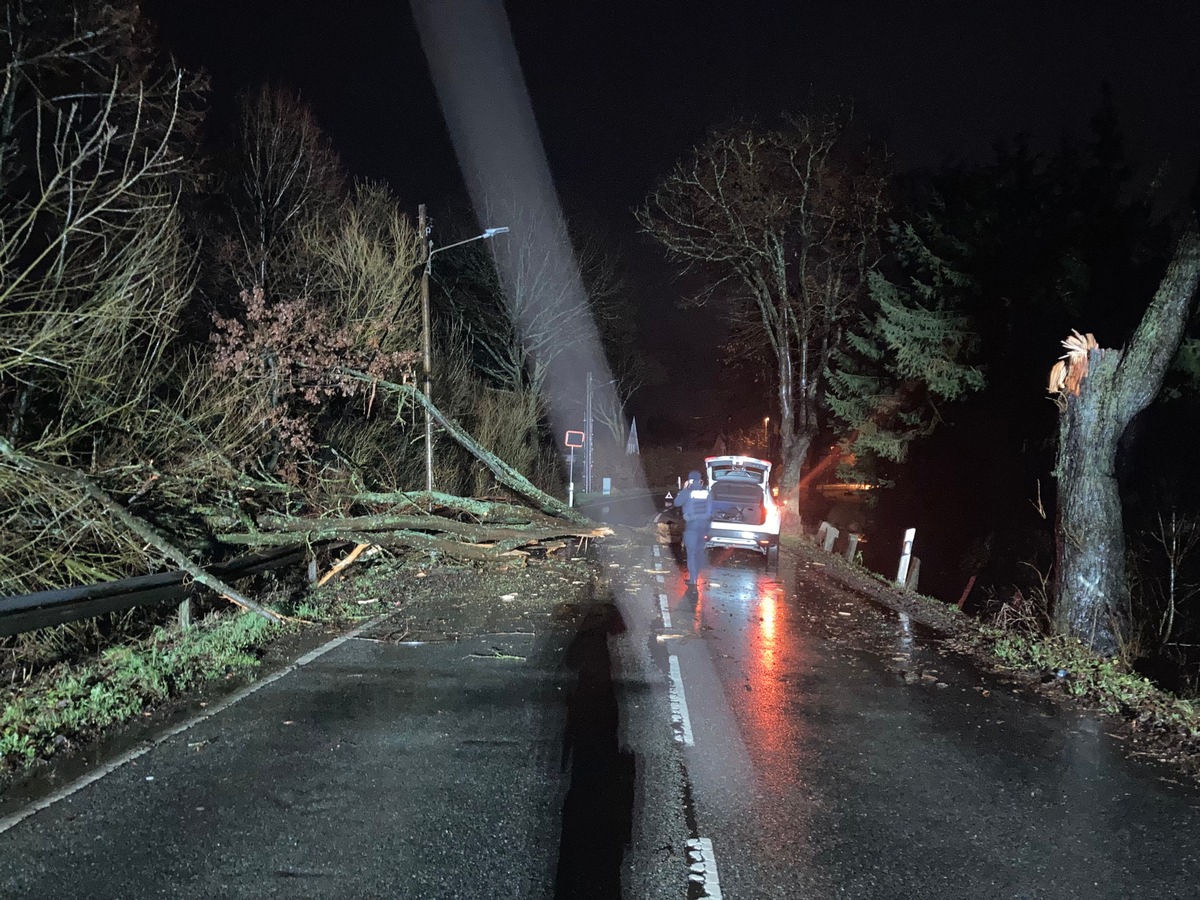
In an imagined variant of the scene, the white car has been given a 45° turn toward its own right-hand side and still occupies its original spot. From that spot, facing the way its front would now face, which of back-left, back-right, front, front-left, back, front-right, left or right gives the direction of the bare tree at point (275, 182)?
back-left

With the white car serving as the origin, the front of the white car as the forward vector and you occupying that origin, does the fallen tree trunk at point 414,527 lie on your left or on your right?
on your left

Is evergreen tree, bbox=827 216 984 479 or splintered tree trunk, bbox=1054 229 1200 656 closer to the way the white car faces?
the evergreen tree

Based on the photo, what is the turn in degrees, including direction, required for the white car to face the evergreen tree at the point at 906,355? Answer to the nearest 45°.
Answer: approximately 45° to its right

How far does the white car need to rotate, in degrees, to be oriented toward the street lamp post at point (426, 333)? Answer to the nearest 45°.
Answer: approximately 90° to its left

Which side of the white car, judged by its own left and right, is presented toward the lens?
back

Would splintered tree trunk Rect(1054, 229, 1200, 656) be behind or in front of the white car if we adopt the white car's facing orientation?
behind

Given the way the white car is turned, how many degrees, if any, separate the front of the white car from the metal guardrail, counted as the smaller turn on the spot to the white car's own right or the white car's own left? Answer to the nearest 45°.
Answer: approximately 135° to the white car's own left
